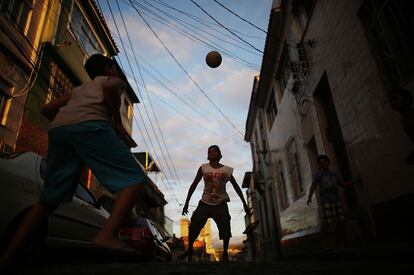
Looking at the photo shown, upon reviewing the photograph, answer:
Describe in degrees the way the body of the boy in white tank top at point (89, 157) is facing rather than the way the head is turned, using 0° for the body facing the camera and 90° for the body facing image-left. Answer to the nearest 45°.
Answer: approximately 225°

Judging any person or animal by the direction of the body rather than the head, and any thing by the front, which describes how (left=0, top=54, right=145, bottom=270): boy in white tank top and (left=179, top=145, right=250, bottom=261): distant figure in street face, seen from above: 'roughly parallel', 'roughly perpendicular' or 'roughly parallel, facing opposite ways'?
roughly parallel, facing opposite ways

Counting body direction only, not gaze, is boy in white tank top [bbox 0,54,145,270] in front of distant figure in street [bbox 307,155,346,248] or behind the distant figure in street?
in front

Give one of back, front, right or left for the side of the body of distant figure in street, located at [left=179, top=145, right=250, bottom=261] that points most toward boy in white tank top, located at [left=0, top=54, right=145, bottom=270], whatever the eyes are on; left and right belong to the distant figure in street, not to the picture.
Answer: front

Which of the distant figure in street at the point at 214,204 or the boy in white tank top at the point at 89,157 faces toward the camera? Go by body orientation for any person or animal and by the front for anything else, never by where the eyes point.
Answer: the distant figure in street

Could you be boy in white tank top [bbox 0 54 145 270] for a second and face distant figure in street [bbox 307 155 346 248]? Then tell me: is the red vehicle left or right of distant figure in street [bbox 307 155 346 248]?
left

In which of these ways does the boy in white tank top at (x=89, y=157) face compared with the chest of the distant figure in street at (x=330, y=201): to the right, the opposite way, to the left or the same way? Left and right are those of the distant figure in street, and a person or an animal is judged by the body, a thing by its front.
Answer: the opposite way

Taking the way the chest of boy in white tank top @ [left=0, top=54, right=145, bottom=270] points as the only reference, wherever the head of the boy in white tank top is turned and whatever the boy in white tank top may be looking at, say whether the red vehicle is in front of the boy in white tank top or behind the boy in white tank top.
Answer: in front

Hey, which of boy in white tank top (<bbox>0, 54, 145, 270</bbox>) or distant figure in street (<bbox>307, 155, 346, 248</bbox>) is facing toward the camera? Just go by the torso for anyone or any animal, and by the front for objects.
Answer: the distant figure in street

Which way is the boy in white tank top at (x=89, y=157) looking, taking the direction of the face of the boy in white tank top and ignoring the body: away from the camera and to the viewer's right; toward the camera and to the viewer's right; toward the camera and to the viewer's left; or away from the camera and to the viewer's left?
away from the camera and to the viewer's right

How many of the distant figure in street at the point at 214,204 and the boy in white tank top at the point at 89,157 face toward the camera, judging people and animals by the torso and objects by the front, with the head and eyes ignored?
1

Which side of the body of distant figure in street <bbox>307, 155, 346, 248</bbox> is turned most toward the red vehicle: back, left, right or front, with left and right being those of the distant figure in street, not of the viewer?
right

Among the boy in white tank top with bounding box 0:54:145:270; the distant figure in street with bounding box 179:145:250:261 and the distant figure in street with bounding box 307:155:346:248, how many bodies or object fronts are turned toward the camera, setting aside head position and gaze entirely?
2

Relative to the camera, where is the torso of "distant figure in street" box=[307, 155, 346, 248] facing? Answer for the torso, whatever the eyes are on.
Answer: toward the camera

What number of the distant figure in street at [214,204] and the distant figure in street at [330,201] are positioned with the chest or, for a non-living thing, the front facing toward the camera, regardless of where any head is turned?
2

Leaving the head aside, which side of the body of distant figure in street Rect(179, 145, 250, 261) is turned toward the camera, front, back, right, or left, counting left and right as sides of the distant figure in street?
front

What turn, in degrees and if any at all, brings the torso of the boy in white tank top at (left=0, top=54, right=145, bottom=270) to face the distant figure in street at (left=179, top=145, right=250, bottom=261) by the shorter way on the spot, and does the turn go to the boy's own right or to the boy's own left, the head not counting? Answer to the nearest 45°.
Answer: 0° — they already face them
